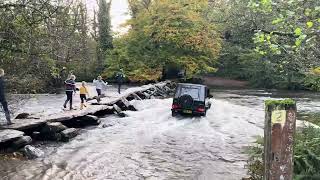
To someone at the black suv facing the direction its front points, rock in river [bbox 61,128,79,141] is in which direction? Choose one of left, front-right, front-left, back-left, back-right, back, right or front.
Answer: back-left

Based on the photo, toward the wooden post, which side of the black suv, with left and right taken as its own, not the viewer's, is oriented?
back

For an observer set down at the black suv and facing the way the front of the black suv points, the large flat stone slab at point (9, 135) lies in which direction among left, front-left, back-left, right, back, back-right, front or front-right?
back-left

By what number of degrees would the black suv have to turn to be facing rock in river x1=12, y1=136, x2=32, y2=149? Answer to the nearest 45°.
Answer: approximately 135° to its left

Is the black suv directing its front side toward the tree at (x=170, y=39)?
yes

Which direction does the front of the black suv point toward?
away from the camera
